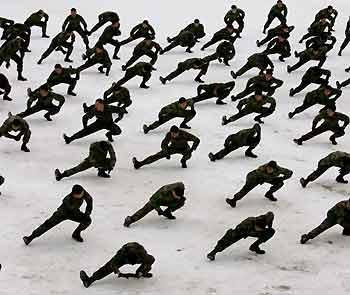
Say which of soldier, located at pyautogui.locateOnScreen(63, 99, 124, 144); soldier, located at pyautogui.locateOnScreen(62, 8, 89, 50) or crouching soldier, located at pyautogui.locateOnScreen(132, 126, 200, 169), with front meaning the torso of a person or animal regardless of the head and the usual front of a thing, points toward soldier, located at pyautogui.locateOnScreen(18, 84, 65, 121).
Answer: soldier, located at pyautogui.locateOnScreen(62, 8, 89, 50)

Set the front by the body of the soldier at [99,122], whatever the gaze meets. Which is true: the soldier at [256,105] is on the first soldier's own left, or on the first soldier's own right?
on the first soldier's own left

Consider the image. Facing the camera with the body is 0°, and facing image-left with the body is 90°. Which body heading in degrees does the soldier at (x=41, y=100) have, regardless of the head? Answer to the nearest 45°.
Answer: approximately 0°

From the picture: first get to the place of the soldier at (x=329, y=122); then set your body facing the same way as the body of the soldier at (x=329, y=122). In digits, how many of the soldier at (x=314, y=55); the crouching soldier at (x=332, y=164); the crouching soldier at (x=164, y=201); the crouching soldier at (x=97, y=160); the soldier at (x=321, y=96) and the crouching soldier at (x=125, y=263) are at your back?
2

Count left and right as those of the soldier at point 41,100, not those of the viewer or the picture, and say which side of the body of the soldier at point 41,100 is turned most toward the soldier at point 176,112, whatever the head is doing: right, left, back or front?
left

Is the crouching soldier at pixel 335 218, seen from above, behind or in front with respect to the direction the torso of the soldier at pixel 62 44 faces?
in front

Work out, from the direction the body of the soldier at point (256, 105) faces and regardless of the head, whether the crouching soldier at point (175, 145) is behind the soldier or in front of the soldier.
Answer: in front

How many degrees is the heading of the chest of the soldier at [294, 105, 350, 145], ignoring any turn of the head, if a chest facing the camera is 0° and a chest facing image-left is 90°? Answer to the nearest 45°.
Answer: approximately 0°
